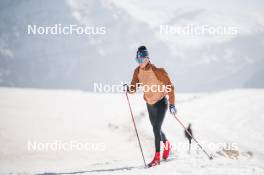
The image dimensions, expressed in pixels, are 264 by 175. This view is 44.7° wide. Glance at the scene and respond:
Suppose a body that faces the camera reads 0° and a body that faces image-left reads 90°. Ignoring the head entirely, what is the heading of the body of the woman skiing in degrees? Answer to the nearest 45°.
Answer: approximately 45°
